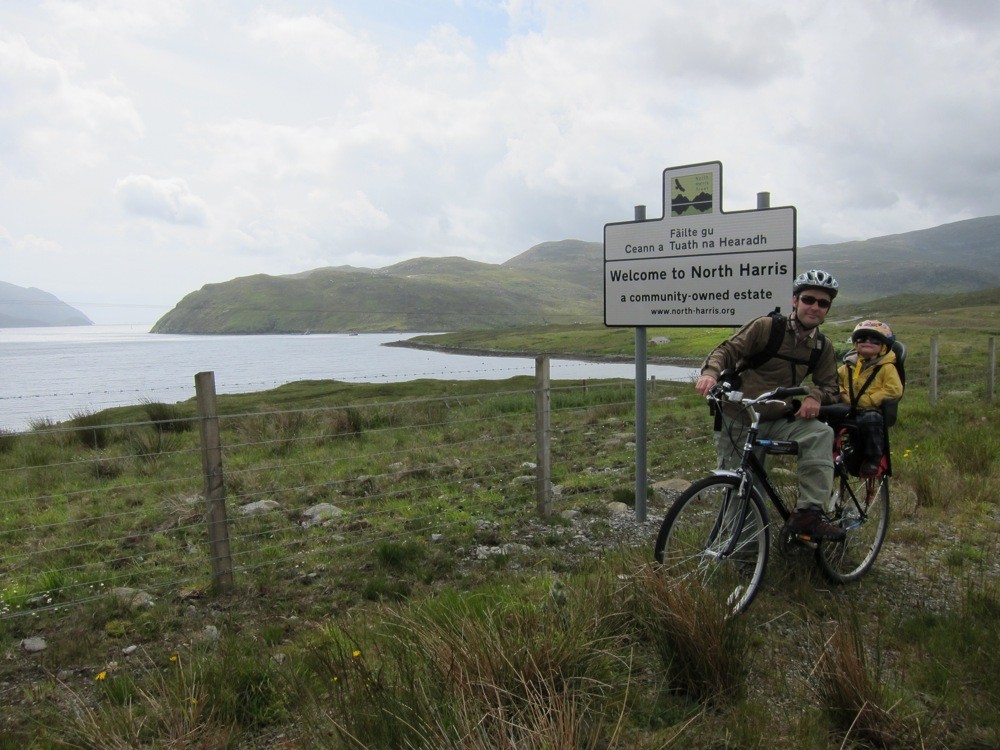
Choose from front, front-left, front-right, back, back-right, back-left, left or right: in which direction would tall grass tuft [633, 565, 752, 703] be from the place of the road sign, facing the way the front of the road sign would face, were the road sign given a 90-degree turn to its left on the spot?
front-right

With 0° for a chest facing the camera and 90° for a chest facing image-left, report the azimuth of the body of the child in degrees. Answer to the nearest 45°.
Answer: approximately 45°

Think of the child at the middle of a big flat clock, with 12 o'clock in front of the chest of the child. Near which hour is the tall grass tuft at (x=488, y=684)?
The tall grass tuft is roughly at 11 o'clock from the child.

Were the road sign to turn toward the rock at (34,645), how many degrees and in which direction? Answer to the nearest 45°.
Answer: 0° — it already faces it
